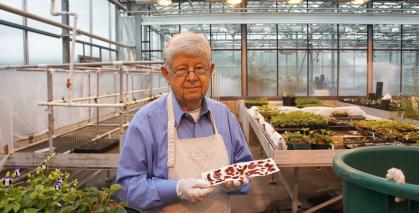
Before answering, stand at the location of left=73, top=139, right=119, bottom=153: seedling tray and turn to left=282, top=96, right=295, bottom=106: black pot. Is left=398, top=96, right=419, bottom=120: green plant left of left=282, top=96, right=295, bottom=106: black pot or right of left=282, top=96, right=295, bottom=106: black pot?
right

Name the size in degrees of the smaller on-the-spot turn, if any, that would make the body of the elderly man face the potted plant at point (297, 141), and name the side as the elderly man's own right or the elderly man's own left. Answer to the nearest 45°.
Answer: approximately 90° to the elderly man's own left

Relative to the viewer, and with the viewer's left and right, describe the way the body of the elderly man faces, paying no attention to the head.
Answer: facing the viewer and to the right of the viewer

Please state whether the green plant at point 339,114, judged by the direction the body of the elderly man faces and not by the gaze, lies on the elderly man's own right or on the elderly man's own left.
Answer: on the elderly man's own left

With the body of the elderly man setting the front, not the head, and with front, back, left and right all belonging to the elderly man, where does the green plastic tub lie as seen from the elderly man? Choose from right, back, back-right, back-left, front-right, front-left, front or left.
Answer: left

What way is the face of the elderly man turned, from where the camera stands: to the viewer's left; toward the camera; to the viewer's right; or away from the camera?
toward the camera

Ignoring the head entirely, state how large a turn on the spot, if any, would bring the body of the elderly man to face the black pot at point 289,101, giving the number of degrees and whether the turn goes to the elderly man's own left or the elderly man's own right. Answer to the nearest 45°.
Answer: approximately 135° to the elderly man's own left

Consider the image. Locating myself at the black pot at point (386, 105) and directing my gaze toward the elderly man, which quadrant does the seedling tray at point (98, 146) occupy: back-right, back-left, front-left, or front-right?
front-right

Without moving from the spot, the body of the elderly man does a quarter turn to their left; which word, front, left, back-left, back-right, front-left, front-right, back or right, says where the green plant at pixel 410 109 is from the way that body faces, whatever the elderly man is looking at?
front
